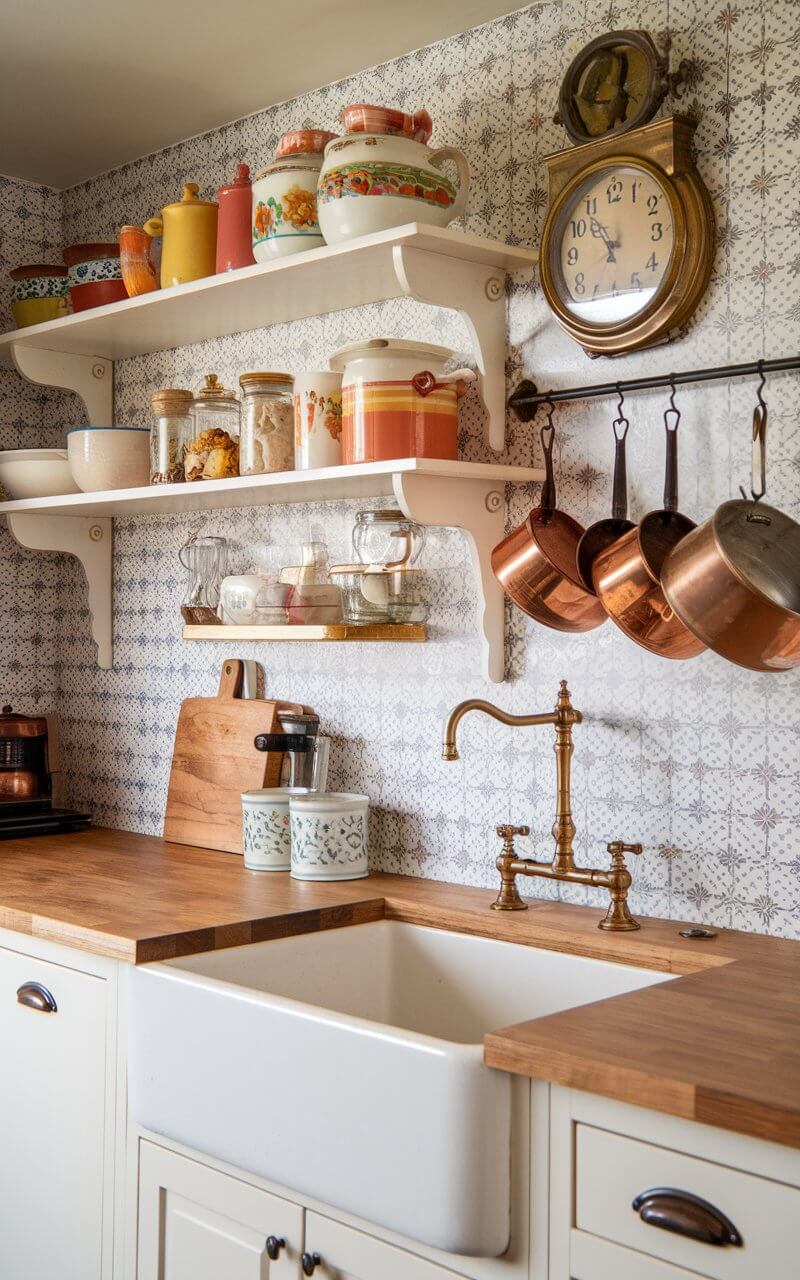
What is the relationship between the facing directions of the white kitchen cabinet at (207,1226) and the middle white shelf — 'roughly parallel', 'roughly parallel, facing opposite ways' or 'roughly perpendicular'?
roughly parallel

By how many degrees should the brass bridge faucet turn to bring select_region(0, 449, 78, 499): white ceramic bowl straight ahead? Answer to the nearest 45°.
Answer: approximately 90° to its right

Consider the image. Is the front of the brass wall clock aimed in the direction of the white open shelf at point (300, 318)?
no

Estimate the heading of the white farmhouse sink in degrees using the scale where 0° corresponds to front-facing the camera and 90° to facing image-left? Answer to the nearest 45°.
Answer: approximately 45°

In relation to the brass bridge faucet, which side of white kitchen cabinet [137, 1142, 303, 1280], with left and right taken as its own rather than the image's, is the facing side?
back

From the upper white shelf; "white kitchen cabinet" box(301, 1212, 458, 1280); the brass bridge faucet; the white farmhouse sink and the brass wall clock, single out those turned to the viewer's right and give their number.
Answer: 0

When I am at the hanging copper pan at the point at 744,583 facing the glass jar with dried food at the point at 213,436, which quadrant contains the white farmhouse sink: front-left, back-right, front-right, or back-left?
front-left

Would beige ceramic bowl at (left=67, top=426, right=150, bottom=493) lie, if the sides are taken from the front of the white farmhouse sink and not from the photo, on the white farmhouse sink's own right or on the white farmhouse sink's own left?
on the white farmhouse sink's own right

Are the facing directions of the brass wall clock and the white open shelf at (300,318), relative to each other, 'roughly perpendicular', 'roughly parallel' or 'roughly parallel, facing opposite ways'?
roughly parallel

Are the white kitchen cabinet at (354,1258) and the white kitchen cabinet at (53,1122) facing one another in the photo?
no

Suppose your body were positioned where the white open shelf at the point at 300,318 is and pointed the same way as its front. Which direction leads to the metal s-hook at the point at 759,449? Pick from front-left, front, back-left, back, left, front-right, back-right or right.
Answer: left

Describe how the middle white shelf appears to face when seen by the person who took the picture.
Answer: facing the viewer and to the left of the viewer

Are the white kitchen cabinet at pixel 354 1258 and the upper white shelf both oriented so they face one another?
no

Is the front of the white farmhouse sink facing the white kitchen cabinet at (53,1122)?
no
